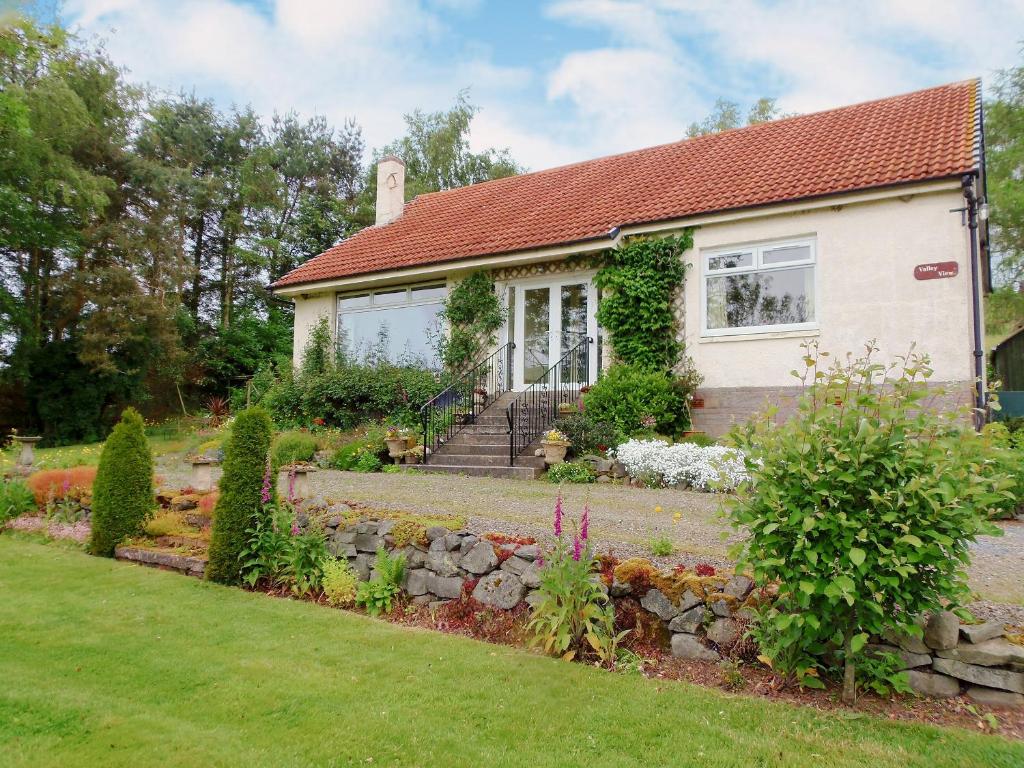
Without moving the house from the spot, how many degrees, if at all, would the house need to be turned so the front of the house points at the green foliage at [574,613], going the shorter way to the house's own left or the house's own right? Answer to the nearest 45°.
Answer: approximately 45° to the house's own left

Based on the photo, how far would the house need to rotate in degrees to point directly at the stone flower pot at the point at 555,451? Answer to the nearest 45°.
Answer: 0° — it already faces it

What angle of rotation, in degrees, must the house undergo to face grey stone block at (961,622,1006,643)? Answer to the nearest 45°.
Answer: approximately 45° to its left

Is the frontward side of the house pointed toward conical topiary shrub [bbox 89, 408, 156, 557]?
yes

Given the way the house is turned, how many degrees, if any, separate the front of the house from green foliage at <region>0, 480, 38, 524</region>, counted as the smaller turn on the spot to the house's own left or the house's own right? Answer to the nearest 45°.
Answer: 0° — it already faces it

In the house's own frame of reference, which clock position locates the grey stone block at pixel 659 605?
The grey stone block is roughly at 11 o'clock from the house.

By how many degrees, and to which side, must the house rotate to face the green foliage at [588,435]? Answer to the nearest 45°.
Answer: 0° — it already faces it

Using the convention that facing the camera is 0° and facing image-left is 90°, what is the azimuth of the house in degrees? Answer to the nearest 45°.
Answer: approximately 45°

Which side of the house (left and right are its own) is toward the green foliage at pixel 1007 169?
back

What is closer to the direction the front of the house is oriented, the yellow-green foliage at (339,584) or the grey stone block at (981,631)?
the yellow-green foliage

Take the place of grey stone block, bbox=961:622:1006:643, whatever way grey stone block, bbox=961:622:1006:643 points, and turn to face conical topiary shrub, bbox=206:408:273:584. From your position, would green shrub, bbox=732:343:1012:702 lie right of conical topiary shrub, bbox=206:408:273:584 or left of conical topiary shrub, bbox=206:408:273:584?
left
